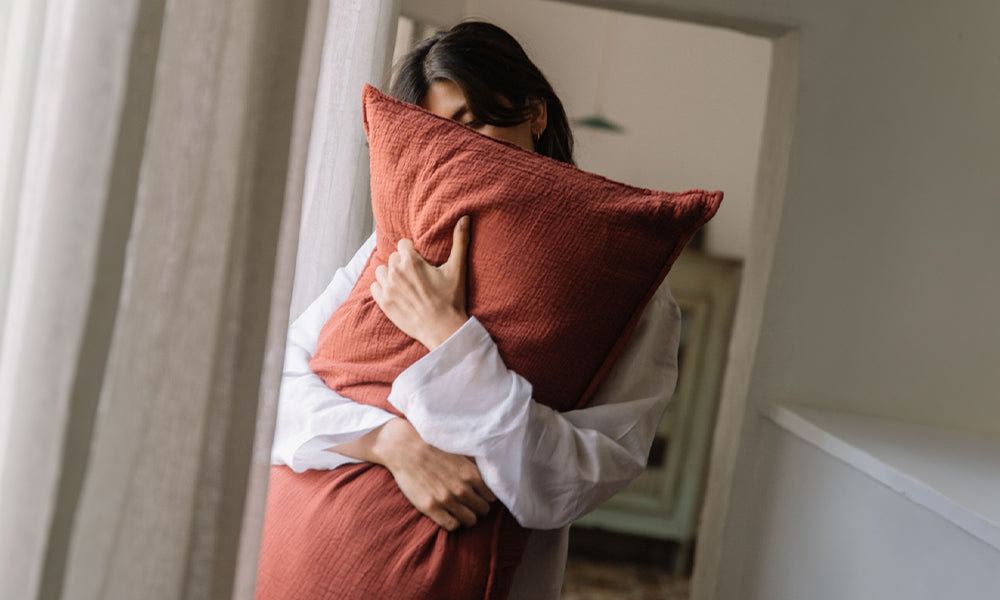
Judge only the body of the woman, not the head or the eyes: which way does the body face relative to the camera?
toward the camera
